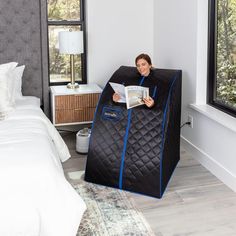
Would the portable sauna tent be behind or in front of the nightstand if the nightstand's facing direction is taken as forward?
in front

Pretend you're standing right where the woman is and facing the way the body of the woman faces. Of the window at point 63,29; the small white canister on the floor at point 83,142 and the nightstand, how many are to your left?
0

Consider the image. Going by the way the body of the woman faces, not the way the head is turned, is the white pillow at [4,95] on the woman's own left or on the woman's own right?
on the woman's own right

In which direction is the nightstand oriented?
toward the camera

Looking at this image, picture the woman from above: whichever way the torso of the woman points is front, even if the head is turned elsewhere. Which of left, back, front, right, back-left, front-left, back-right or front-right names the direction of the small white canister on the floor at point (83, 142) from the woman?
right

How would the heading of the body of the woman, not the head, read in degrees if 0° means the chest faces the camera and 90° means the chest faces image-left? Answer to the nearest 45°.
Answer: approximately 45°

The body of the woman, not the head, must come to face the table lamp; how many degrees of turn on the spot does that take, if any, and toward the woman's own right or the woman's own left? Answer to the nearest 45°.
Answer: approximately 90° to the woman's own right

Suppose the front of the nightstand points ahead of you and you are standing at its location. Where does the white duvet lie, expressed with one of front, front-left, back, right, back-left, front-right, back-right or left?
front

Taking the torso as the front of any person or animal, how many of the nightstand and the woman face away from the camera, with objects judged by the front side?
0

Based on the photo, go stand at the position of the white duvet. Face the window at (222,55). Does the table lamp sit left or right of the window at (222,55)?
left

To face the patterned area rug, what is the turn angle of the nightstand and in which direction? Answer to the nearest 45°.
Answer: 0° — it already faces it
